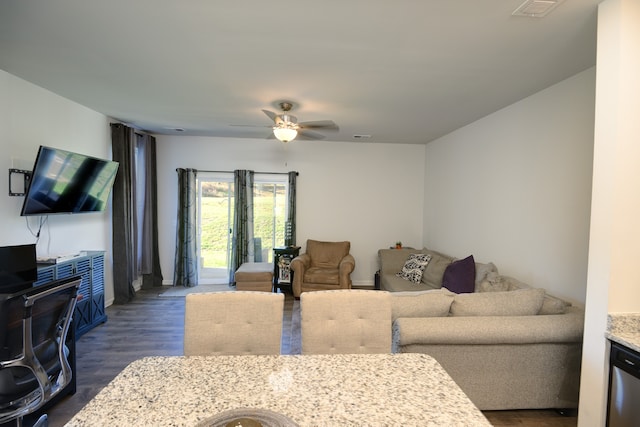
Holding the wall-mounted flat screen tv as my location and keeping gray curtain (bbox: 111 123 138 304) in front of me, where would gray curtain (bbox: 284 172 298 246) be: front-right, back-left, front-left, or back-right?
front-right

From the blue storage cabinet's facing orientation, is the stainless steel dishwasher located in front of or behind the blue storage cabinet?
in front

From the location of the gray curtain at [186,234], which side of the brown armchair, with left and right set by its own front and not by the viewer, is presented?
right

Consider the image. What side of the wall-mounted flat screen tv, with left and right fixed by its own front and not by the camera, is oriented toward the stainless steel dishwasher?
front

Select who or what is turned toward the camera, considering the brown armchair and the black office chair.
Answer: the brown armchair

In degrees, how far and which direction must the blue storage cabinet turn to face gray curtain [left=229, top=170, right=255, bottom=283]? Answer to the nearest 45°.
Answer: approximately 45° to its left

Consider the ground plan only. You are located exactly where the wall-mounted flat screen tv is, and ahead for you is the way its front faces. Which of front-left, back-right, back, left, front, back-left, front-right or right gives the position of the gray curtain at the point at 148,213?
left

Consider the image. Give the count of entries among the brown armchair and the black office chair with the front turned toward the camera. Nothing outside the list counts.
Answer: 1

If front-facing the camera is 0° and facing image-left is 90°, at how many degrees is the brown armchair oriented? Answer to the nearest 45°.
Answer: approximately 0°

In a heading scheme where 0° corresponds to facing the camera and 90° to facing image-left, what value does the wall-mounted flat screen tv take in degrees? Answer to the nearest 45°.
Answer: approximately 315°

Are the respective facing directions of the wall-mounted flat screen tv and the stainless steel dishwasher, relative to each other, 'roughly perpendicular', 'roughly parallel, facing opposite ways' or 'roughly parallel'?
roughly parallel, facing opposite ways

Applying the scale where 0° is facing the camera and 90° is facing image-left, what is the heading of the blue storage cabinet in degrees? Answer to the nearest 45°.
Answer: approximately 315°

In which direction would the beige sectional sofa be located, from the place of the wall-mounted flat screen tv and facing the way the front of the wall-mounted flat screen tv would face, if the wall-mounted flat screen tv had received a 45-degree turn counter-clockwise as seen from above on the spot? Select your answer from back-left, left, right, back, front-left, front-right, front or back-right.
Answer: front-right

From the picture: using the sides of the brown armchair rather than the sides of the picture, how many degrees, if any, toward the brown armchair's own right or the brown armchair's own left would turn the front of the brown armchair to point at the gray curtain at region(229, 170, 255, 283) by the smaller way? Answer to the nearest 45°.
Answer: approximately 90° to the brown armchair's own right

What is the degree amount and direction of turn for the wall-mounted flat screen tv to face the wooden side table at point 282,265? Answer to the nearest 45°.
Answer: approximately 45° to its left

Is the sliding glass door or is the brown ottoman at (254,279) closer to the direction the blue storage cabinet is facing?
the brown ottoman

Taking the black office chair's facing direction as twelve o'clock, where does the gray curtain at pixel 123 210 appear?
The gray curtain is roughly at 2 o'clock from the black office chair.

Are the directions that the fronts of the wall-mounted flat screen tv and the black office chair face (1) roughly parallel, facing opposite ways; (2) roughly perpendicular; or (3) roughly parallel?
roughly parallel, facing opposite ways

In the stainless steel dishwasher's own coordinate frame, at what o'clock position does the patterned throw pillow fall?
The patterned throw pillow is roughly at 3 o'clock from the stainless steel dishwasher.

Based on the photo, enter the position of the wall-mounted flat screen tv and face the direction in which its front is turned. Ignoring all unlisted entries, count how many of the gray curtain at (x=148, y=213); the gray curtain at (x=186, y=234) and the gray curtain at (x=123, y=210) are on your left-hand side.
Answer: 3

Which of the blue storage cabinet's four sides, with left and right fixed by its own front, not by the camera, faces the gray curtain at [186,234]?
left

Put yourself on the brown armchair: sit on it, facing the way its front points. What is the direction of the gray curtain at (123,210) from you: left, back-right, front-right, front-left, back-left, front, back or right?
right
